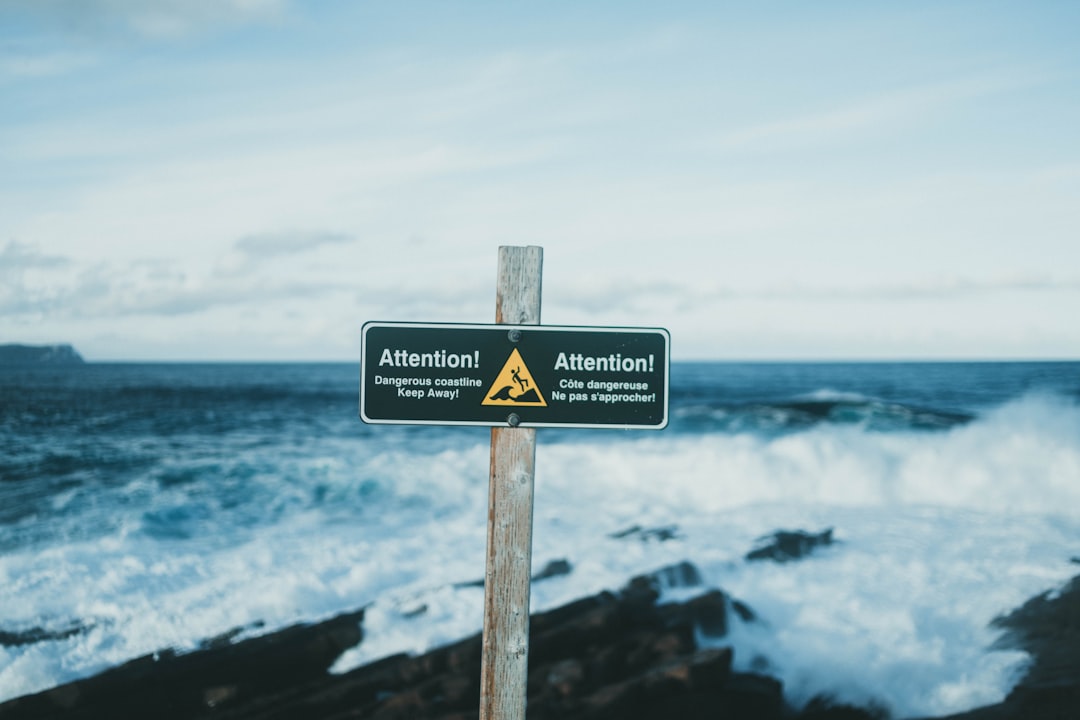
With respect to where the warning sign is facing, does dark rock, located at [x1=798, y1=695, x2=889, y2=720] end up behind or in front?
behind

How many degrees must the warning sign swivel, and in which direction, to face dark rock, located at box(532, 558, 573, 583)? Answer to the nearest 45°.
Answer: approximately 180°

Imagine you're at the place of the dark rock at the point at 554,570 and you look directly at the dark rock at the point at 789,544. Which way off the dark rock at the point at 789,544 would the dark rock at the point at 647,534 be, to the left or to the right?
left

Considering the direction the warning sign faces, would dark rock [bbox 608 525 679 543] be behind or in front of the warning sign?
behind

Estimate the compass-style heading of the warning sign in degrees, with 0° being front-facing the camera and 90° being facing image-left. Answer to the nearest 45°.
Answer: approximately 0°
